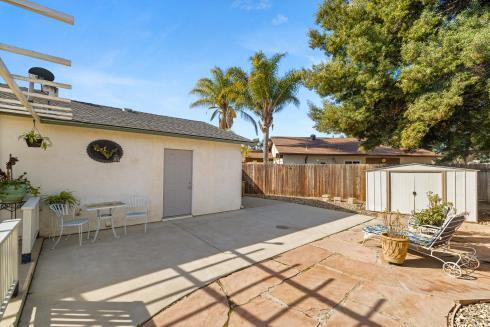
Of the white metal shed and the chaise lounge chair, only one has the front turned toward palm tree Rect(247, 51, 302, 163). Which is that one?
the chaise lounge chair

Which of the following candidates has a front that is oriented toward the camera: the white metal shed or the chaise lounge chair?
the white metal shed

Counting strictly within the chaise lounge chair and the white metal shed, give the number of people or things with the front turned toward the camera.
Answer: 1

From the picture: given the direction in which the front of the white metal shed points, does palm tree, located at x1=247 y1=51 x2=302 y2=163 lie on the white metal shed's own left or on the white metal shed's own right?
on the white metal shed's own right

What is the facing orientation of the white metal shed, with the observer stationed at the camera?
facing the viewer

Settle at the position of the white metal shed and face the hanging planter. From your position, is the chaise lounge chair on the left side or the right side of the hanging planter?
left

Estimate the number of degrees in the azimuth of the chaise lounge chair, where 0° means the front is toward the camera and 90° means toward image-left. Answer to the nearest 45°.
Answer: approximately 135°

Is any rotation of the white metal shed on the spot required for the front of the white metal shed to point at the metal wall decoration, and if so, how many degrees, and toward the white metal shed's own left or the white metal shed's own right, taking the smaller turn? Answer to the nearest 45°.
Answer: approximately 45° to the white metal shed's own right

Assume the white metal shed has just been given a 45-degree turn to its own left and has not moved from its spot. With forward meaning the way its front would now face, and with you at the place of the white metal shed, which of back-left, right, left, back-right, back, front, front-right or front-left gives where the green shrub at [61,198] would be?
right

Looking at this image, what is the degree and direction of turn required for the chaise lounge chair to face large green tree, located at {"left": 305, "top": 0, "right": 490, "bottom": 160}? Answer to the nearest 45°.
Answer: approximately 45° to its right

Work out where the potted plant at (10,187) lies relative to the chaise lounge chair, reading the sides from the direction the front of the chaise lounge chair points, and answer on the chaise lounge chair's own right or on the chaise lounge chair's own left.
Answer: on the chaise lounge chair's own left

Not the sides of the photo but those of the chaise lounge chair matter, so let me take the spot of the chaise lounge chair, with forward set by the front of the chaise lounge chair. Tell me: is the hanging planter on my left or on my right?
on my left

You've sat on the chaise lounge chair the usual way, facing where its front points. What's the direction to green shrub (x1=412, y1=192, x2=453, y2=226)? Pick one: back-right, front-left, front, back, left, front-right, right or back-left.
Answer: front-right
